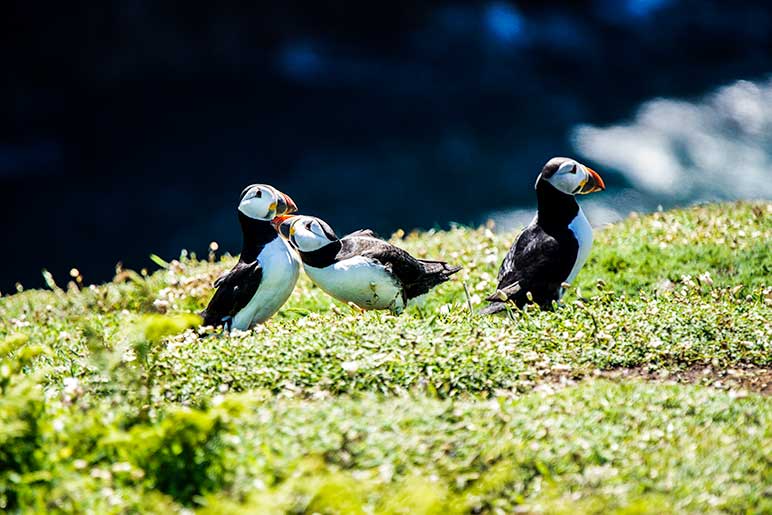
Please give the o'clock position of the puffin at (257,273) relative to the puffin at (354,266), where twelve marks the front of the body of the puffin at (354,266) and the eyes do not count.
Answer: the puffin at (257,273) is roughly at 12 o'clock from the puffin at (354,266).

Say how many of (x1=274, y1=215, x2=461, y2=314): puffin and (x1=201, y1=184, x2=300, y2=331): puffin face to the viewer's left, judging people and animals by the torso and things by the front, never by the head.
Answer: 1

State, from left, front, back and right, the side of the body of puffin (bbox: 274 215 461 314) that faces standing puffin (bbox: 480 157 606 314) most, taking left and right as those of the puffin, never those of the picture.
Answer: back

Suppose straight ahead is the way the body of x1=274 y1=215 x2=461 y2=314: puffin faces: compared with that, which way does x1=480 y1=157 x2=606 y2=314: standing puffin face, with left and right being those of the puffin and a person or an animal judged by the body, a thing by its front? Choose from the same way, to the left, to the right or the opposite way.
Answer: the opposite way

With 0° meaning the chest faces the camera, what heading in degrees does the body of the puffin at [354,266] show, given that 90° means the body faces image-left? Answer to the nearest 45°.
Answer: approximately 90°

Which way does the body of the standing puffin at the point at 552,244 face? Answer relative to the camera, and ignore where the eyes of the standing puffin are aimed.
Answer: to the viewer's right

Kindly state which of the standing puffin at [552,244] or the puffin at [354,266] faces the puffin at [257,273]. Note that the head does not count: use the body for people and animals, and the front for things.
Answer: the puffin at [354,266]

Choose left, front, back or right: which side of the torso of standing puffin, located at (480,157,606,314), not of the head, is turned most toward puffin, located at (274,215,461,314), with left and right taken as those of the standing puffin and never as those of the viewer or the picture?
back

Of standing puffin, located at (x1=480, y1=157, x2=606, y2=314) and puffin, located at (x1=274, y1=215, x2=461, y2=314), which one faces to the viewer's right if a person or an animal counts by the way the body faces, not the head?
the standing puffin

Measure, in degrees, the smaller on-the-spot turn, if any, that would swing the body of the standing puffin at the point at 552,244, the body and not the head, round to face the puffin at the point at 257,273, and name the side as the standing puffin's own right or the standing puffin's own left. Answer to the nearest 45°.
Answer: approximately 180°
